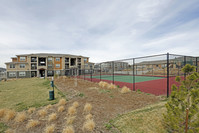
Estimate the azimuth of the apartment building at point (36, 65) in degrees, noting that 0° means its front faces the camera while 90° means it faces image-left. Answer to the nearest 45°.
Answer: approximately 0°

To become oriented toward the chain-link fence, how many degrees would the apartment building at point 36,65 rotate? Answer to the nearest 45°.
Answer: approximately 45° to its left

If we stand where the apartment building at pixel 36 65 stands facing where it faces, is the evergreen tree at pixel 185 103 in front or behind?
in front
